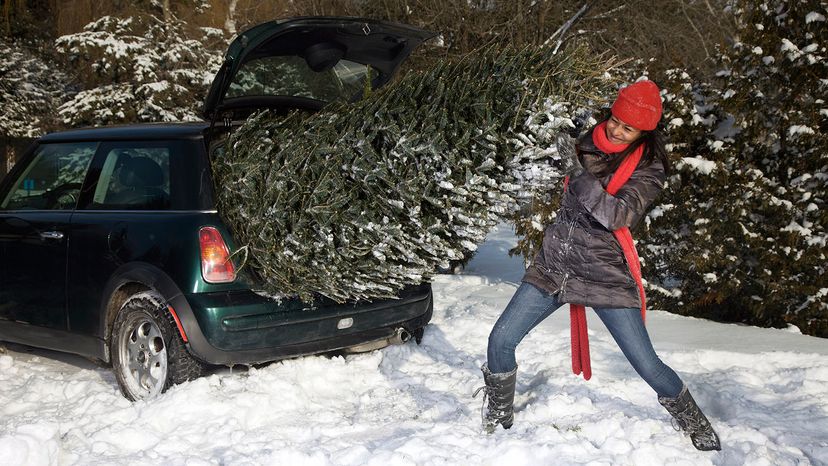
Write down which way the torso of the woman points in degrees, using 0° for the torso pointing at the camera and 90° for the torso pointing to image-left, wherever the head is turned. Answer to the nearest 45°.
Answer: approximately 45°

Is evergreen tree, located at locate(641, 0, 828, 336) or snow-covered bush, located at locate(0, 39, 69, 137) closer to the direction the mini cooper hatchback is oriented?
the snow-covered bush

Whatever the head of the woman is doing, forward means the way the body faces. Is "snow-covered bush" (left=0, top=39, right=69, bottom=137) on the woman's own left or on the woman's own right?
on the woman's own right

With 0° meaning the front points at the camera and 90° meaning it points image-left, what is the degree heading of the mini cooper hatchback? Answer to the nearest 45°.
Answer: approximately 135°

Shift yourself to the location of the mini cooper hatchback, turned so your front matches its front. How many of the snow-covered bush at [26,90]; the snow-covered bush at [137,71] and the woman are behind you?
1

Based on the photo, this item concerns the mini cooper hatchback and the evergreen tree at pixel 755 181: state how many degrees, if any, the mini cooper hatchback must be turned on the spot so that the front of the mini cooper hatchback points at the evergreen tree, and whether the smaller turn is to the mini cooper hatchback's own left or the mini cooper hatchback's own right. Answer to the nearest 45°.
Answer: approximately 135° to the mini cooper hatchback's own right

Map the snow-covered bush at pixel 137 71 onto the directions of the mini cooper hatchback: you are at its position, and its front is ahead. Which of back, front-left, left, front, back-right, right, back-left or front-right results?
front-right

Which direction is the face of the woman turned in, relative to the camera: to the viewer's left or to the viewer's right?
to the viewer's left

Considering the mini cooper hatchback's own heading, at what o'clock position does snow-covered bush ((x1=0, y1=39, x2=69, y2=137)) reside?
The snow-covered bush is roughly at 1 o'clock from the mini cooper hatchback.

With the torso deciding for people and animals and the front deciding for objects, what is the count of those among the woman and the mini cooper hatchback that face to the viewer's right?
0

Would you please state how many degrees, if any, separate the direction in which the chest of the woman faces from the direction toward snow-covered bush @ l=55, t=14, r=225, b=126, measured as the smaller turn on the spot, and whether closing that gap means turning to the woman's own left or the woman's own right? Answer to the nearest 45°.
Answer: approximately 90° to the woman's own right
